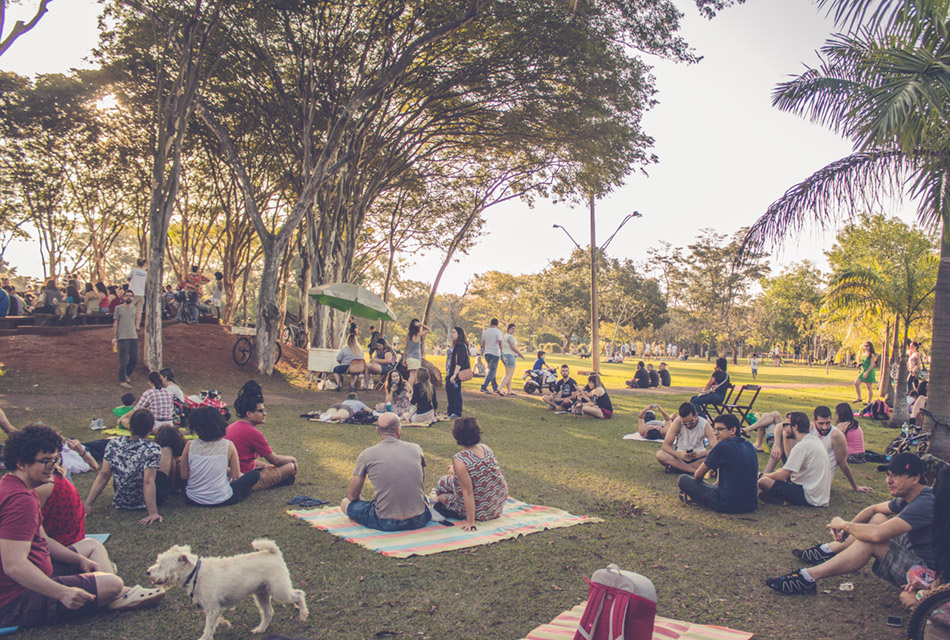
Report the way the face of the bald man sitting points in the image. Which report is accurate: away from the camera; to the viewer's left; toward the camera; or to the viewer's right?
away from the camera

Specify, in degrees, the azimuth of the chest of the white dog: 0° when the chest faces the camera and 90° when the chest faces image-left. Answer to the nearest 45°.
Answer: approximately 90°

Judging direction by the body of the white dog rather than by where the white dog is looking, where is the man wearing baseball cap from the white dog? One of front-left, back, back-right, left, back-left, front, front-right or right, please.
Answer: back

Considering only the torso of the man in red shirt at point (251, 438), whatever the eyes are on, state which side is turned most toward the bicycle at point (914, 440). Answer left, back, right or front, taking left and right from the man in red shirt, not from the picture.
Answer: front

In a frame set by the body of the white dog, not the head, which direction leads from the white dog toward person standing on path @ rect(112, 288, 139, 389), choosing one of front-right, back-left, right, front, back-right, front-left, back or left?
right

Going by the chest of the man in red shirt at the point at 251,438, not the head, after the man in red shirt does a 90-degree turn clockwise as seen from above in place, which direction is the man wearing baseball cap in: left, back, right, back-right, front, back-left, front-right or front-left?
front-left

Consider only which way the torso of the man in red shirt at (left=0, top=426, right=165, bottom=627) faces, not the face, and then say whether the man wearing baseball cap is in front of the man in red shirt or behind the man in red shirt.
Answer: in front

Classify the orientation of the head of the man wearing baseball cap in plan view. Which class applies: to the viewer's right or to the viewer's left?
to the viewer's left

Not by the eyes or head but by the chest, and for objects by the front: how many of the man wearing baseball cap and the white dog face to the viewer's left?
2

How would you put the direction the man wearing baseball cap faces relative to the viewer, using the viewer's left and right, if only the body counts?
facing to the left of the viewer

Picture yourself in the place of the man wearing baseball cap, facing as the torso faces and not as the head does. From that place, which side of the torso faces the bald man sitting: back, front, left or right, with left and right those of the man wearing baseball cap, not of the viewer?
front

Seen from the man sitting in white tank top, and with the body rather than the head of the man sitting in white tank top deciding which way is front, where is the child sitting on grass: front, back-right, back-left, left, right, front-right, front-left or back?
right

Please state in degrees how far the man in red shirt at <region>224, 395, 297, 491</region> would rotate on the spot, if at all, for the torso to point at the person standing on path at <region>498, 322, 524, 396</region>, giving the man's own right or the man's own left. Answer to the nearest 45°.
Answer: approximately 45° to the man's own left

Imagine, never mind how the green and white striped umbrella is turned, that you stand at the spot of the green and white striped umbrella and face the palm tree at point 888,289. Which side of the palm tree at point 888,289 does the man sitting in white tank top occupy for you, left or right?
right

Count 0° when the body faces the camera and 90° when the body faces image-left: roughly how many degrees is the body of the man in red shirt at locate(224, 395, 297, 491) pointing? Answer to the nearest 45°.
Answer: approximately 270°
